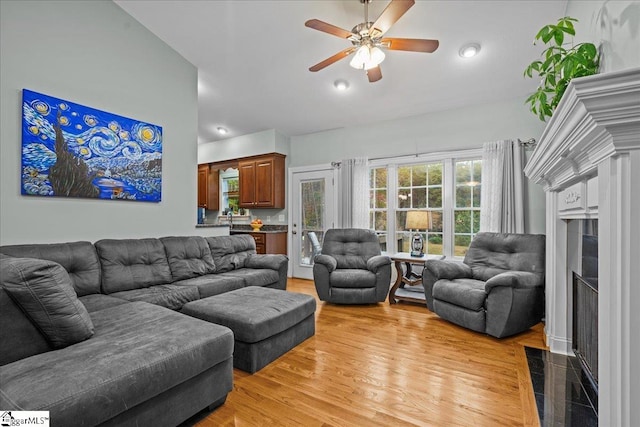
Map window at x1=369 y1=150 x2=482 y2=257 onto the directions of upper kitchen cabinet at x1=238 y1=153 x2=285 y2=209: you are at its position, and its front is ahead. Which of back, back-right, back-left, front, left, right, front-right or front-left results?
left

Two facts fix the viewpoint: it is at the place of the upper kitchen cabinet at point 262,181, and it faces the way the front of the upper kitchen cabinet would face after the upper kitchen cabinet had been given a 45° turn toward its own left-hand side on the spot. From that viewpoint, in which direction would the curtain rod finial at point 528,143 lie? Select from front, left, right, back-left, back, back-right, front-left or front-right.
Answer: front-left

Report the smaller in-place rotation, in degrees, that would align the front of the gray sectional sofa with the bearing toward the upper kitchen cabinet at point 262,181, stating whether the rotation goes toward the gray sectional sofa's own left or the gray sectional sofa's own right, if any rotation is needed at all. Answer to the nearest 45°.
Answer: approximately 90° to the gray sectional sofa's own left

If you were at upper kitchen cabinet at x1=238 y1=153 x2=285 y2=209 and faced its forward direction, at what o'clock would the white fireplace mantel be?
The white fireplace mantel is roughly at 10 o'clock from the upper kitchen cabinet.

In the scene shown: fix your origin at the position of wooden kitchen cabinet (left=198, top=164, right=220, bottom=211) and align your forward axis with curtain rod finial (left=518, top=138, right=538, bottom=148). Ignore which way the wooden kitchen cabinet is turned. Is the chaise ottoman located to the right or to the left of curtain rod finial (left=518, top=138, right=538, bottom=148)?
right

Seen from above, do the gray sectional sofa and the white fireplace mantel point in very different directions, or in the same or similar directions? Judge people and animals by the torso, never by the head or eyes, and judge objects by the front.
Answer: very different directions

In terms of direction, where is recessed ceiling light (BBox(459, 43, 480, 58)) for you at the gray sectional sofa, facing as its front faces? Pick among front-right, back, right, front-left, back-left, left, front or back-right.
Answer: front-left

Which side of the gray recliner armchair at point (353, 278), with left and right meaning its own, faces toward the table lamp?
left

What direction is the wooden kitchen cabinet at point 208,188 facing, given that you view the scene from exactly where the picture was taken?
facing the viewer and to the left of the viewer

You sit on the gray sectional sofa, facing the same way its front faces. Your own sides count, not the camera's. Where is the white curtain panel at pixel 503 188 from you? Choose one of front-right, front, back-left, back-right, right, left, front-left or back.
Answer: front-left

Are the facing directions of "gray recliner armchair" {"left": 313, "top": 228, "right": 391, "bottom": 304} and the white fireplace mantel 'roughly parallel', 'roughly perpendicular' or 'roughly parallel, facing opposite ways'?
roughly perpendicular

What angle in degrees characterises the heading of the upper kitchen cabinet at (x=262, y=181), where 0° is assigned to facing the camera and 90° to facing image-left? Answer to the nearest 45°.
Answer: approximately 45°

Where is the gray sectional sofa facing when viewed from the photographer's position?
facing the viewer and to the right of the viewer

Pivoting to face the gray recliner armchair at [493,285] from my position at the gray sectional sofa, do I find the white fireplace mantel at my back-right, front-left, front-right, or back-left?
front-right

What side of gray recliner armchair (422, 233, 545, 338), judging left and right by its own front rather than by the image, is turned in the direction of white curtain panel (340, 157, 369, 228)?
right

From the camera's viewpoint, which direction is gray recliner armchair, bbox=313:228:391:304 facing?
toward the camera

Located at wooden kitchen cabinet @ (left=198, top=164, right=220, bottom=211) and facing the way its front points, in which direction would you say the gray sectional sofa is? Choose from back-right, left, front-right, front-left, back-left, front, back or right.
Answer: front-left

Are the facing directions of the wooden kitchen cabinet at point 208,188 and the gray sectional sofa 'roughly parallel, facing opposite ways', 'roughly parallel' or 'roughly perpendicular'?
roughly perpendicular
